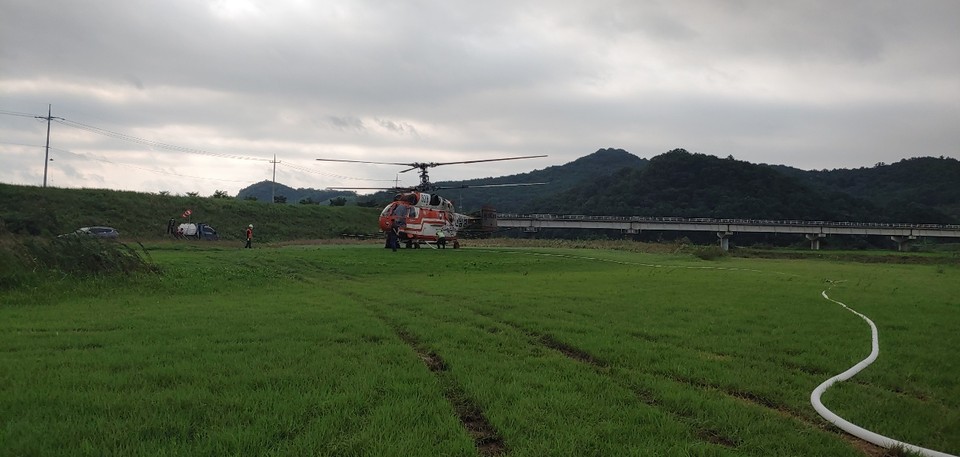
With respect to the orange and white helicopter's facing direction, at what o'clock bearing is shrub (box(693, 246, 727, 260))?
The shrub is roughly at 7 o'clock from the orange and white helicopter.

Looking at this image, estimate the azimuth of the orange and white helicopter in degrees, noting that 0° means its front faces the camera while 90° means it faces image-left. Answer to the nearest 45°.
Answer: approximately 45°

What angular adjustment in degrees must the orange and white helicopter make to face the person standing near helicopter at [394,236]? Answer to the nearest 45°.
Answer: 0° — it already faces them

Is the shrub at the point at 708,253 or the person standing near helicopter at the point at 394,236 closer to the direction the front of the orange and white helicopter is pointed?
the person standing near helicopter

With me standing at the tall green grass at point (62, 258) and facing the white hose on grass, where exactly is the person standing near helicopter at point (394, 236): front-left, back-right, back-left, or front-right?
back-left
